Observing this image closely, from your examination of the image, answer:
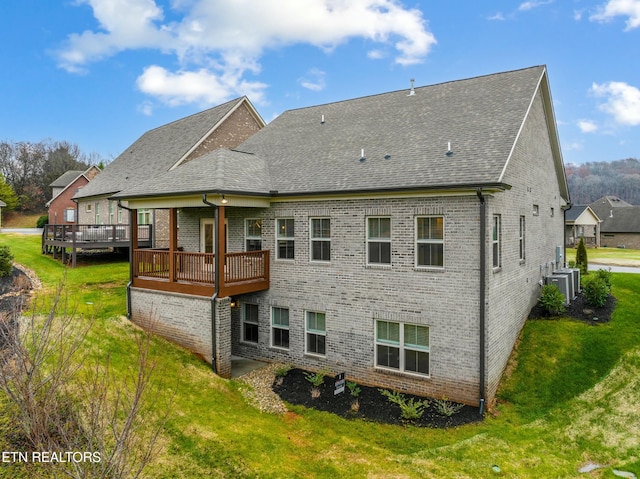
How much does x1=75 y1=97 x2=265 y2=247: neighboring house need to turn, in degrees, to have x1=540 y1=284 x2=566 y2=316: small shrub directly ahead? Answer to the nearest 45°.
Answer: approximately 90° to its right

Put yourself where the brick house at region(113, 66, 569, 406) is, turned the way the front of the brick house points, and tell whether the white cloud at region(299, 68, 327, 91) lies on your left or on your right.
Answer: on your left

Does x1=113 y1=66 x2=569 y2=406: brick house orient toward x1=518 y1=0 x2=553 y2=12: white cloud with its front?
yes

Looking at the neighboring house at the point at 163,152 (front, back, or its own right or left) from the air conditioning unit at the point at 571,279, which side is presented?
right

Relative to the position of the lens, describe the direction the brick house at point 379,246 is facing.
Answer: facing away from the viewer and to the right of the viewer

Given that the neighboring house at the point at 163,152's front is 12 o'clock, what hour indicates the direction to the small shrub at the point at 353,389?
The small shrub is roughly at 4 o'clock from the neighboring house.

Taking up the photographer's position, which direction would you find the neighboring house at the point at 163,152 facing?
facing away from the viewer and to the right of the viewer

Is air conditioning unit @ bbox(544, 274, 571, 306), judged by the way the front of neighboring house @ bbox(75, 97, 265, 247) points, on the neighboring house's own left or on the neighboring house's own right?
on the neighboring house's own right
